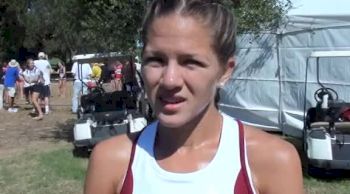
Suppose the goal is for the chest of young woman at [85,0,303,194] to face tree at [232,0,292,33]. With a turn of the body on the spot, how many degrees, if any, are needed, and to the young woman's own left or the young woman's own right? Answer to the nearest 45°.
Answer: approximately 180°

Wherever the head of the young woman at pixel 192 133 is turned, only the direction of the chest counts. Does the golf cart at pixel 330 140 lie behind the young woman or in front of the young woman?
behind

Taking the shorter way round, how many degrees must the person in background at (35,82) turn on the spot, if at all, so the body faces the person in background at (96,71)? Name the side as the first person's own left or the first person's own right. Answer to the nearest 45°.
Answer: approximately 135° to the first person's own left

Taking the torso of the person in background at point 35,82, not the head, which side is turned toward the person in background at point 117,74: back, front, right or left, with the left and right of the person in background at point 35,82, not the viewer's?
left

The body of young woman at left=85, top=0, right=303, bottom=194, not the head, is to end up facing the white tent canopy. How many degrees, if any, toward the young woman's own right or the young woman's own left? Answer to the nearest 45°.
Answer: approximately 180°

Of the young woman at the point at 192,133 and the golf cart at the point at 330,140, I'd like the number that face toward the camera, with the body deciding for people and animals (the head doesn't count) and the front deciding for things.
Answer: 1
